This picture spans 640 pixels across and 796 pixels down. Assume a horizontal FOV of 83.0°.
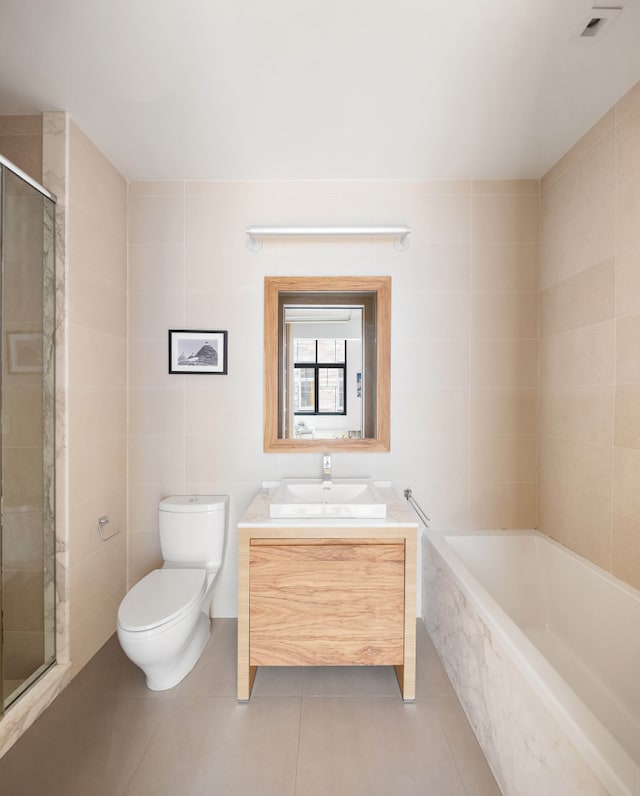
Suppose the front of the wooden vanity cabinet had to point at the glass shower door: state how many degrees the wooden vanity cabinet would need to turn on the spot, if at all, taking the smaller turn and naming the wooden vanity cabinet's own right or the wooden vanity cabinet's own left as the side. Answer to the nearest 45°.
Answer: approximately 90° to the wooden vanity cabinet's own right

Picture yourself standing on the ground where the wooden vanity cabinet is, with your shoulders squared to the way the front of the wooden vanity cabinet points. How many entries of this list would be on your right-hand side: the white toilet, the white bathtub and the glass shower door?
2

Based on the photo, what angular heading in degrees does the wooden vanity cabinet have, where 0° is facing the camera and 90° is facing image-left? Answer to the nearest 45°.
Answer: approximately 0°

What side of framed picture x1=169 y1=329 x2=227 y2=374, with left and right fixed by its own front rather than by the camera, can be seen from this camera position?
front

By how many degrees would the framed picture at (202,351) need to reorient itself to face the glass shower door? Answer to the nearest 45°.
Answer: approximately 45° to its right

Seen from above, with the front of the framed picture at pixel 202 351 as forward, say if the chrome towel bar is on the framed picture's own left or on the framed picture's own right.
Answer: on the framed picture's own left

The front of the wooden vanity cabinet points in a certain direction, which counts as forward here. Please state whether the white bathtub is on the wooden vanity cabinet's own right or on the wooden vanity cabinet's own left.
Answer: on the wooden vanity cabinet's own left

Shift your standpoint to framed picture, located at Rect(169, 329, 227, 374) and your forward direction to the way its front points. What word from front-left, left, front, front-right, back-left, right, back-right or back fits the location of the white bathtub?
front-left

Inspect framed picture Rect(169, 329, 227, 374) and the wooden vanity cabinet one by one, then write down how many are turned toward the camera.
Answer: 2
